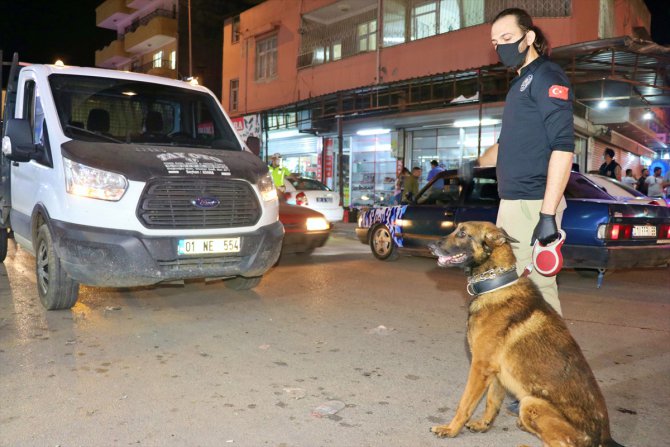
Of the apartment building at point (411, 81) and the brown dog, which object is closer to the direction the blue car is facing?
the apartment building

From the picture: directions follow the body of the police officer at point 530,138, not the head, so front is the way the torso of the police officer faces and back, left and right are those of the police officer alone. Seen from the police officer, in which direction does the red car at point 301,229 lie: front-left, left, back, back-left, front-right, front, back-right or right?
right

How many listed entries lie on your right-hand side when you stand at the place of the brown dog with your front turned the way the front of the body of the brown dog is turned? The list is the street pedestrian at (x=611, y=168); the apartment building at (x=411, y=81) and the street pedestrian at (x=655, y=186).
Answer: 3

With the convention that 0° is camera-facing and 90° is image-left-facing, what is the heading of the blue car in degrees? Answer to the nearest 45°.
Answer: approximately 135°

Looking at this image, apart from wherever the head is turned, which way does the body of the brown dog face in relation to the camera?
to the viewer's left

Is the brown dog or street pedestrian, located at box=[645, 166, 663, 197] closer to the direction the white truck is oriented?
the brown dog

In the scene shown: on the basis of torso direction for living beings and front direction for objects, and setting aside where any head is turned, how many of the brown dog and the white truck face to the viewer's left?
1

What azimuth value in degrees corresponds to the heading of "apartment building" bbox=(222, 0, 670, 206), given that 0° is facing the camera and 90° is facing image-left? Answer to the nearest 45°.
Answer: approximately 45°

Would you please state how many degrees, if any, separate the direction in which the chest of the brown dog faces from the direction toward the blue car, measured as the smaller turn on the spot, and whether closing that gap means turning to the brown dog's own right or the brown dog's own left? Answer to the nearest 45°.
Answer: approximately 90° to the brown dog's own right

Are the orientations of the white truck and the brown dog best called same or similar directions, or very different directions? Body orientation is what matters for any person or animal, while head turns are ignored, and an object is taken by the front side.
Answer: very different directions

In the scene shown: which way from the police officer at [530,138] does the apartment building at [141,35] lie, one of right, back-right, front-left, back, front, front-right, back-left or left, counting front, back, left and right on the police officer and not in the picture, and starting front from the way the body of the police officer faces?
right

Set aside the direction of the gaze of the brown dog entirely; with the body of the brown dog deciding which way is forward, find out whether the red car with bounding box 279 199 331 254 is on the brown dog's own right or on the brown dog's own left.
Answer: on the brown dog's own right
